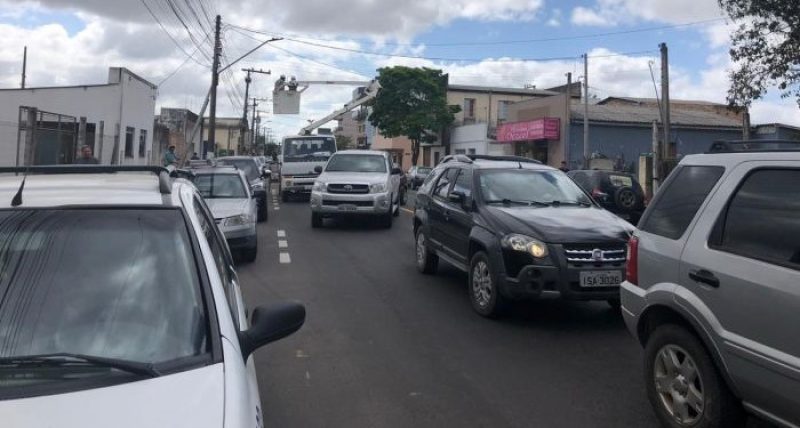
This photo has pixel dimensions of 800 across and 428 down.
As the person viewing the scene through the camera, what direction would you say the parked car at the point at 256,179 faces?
facing the viewer

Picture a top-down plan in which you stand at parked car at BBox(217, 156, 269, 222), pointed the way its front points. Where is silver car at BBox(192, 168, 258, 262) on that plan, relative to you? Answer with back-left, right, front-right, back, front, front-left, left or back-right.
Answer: front

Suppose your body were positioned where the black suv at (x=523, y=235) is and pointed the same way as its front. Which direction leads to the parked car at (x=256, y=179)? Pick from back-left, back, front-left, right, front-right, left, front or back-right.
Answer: back

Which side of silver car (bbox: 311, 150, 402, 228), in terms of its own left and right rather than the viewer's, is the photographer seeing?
front

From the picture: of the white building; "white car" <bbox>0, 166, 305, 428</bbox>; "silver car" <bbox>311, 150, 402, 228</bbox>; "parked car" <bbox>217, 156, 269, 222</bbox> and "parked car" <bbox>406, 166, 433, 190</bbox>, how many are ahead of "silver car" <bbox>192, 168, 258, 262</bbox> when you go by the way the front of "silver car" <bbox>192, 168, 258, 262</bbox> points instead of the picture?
1

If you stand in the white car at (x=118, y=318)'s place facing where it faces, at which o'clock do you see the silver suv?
The silver suv is roughly at 9 o'clock from the white car.

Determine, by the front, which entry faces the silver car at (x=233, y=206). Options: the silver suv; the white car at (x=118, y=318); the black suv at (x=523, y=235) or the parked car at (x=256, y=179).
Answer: the parked car

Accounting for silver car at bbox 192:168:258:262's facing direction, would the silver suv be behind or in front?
in front

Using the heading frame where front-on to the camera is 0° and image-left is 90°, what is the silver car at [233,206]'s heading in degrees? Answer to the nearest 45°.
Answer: approximately 0°

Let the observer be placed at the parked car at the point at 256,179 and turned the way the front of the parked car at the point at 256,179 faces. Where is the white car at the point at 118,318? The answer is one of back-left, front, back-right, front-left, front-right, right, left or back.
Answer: front

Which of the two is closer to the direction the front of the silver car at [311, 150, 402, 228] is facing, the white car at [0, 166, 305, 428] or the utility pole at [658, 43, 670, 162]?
the white car

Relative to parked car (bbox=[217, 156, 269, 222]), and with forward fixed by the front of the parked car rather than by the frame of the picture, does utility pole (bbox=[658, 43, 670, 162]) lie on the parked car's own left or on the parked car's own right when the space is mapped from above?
on the parked car's own left
